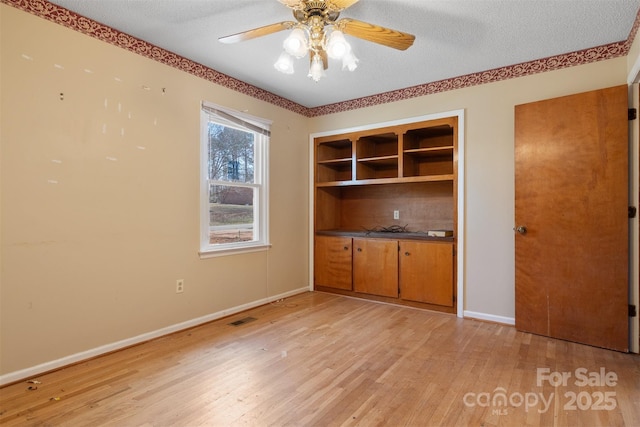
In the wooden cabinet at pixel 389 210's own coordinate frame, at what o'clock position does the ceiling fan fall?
The ceiling fan is roughly at 11 o'clock from the wooden cabinet.

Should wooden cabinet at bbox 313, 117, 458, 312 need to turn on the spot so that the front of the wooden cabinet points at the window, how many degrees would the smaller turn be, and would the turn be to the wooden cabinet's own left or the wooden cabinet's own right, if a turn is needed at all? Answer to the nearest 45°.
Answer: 0° — it already faces it

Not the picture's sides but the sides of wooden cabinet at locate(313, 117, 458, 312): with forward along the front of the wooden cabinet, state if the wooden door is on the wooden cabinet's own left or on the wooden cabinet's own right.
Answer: on the wooden cabinet's own left

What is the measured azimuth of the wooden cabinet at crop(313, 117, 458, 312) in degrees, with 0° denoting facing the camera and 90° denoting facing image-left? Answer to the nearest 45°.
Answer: approximately 45°
